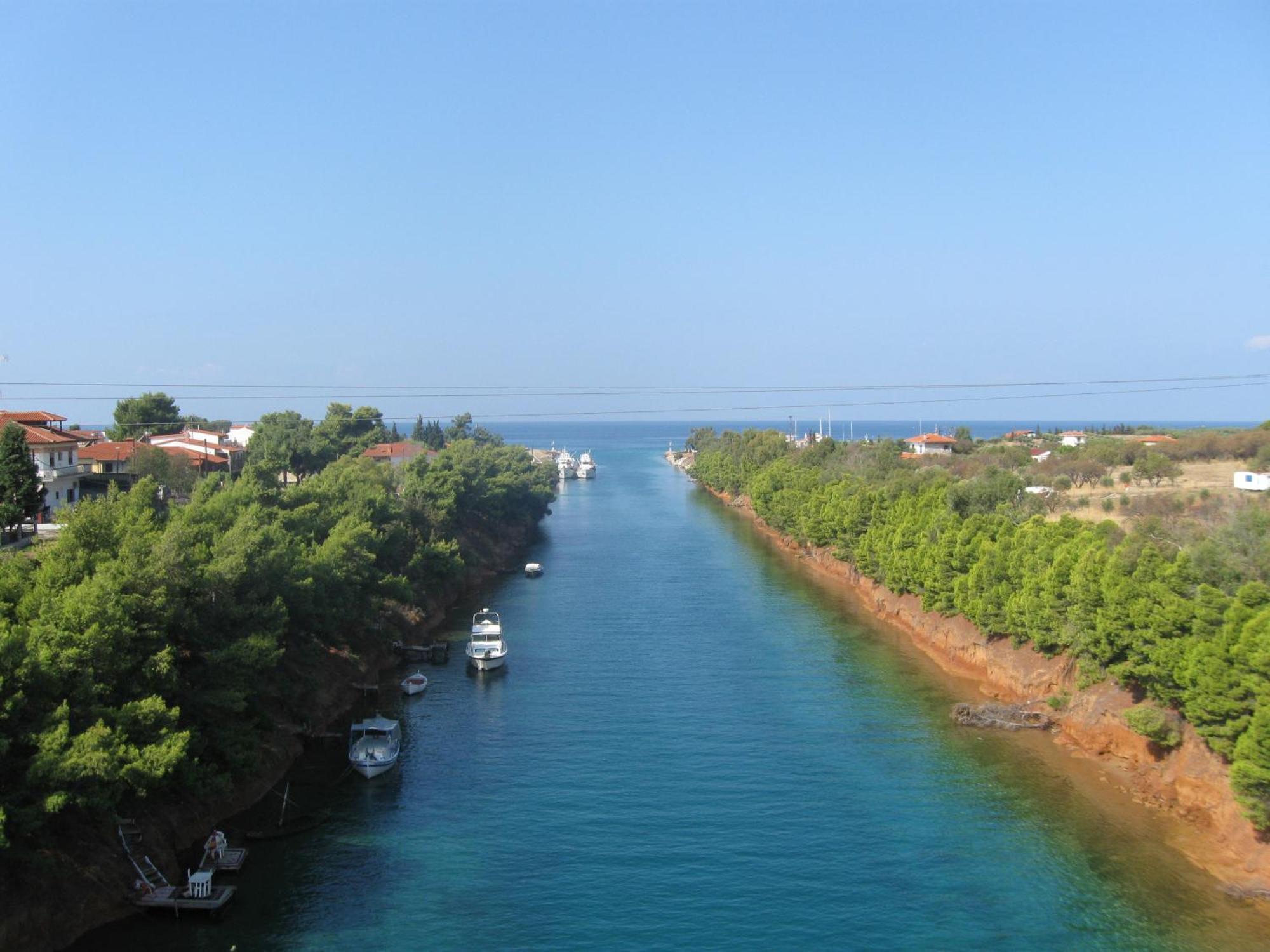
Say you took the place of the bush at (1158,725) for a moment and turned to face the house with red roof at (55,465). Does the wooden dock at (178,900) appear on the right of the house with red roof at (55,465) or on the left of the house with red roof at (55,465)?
left

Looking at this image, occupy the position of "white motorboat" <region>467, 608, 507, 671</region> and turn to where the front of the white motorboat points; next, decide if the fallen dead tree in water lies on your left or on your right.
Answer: on your left

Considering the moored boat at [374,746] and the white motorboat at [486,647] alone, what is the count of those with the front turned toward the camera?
2

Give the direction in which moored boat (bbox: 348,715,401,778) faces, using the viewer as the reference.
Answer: facing the viewer

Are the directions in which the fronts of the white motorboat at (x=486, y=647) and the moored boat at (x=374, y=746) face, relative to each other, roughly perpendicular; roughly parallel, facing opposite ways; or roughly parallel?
roughly parallel

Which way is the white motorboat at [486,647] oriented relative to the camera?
toward the camera

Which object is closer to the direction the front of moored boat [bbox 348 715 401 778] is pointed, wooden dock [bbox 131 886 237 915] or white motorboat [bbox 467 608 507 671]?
the wooden dock

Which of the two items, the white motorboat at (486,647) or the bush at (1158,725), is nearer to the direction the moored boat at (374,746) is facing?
the bush
